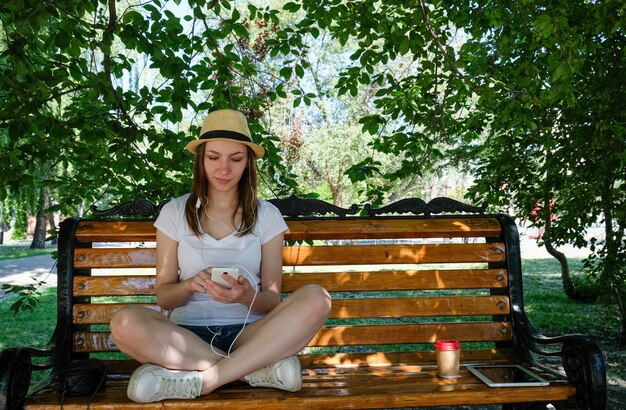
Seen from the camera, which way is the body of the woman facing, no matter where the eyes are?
toward the camera

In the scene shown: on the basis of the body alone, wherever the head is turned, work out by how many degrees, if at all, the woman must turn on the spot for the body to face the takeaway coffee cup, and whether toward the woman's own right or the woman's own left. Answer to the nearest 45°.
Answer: approximately 90° to the woman's own left

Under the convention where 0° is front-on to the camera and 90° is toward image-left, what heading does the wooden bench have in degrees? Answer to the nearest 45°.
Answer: approximately 0°

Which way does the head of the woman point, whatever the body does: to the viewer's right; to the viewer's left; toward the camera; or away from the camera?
toward the camera

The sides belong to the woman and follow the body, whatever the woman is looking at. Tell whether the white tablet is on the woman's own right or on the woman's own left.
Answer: on the woman's own left
